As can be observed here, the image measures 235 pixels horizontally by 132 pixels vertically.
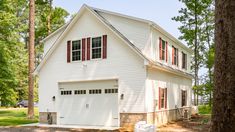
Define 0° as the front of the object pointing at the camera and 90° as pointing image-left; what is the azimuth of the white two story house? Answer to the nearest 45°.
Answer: approximately 45°
